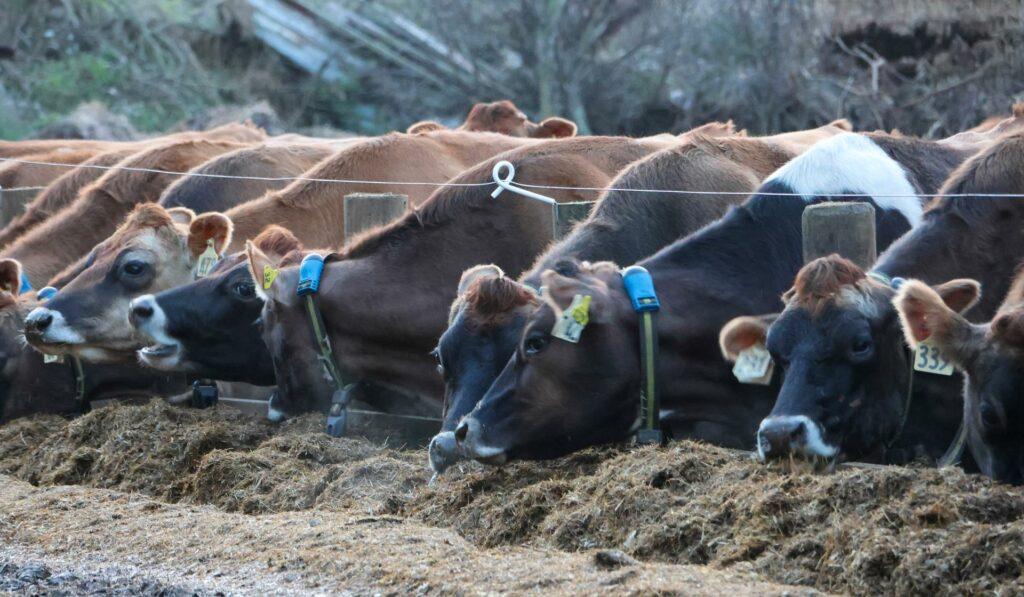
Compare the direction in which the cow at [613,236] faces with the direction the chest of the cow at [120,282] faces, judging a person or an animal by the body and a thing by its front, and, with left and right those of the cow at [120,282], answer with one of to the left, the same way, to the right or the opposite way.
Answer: the same way

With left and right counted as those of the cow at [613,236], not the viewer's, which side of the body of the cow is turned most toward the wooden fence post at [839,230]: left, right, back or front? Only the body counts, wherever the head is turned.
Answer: left

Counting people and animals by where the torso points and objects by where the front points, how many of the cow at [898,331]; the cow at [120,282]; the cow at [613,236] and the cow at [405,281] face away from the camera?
0

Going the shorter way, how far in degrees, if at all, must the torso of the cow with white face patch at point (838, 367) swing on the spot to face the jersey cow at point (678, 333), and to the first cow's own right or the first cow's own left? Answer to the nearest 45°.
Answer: approximately 90° to the first cow's own right

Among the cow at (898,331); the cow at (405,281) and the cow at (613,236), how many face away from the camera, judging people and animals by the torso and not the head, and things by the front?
0

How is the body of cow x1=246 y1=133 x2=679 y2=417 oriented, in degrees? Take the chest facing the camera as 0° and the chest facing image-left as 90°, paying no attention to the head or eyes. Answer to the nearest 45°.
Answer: approximately 45°

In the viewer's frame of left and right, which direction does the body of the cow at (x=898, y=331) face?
facing the viewer and to the left of the viewer

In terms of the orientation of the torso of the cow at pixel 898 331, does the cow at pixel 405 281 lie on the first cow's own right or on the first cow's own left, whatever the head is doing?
on the first cow's own right

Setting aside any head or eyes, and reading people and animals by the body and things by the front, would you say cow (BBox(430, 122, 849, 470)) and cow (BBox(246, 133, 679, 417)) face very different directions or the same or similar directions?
same or similar directions

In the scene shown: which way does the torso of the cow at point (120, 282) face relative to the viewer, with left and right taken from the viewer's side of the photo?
facing to the left of the viewer

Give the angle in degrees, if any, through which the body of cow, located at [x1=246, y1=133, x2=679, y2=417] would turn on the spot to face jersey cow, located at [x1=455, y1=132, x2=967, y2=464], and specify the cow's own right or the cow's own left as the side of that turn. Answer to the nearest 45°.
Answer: approximately 90° to the cow's own left

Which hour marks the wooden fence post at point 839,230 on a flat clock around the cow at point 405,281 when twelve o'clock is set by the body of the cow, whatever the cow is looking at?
The wooden fence post is roughly at 9 o'clock from the cow.
